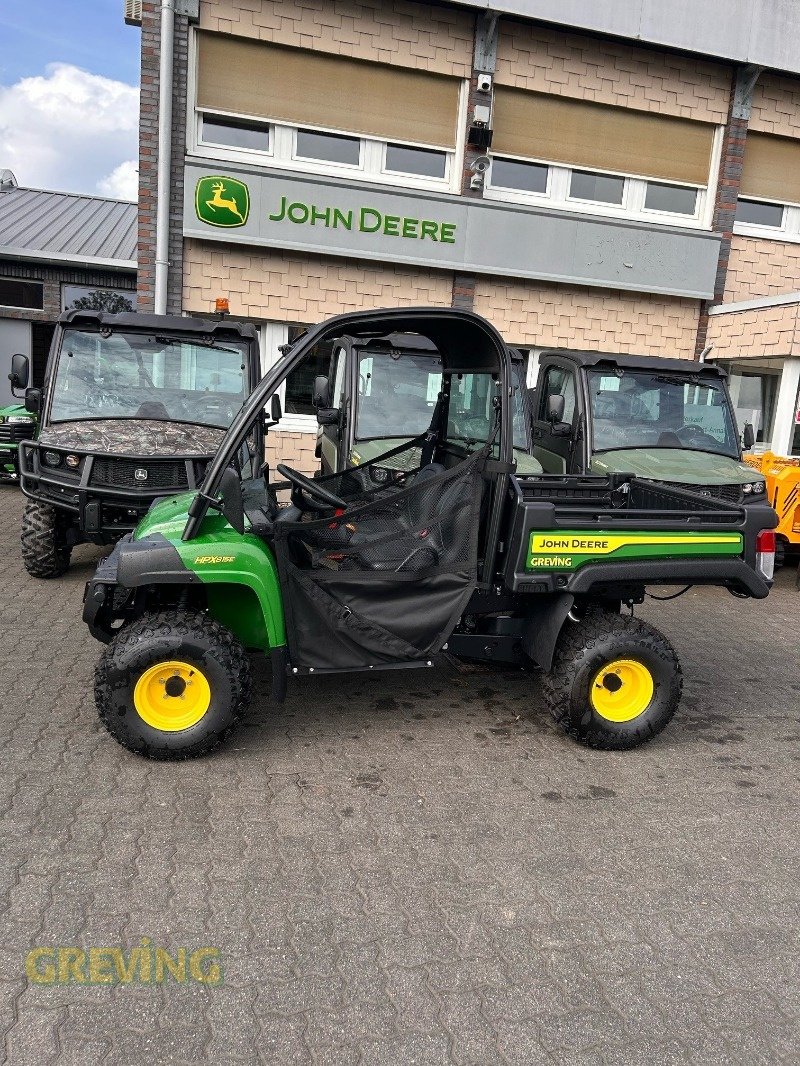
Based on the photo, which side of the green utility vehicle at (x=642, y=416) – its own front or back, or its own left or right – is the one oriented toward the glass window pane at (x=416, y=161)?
back

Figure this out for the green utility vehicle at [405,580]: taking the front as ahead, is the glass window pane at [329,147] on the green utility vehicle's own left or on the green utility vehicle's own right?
on the green utility vehicle's own right

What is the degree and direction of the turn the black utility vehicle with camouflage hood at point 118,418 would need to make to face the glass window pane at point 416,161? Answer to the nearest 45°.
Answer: approximately 135° to its left

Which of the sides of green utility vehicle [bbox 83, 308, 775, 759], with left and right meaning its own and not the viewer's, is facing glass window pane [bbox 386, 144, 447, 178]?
right

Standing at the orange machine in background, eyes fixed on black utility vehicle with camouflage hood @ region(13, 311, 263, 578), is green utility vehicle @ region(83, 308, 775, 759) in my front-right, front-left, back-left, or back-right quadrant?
front-left

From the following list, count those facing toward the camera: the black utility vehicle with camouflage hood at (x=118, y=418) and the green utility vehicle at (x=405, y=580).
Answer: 1

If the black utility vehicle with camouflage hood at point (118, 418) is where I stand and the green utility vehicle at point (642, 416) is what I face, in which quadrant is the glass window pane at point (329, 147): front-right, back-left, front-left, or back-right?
front-left

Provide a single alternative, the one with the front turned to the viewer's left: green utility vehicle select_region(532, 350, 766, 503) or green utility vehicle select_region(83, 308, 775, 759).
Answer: green utility vehicle select_region(83, 308, 775, 759)

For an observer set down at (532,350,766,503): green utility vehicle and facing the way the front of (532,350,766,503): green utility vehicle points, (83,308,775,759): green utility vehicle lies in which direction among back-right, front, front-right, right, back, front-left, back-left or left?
front-right

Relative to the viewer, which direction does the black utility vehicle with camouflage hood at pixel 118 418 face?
toward the camera

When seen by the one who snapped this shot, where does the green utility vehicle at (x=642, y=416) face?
facing the viewer and to the right of the viewer

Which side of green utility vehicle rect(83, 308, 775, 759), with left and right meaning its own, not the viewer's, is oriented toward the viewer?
left

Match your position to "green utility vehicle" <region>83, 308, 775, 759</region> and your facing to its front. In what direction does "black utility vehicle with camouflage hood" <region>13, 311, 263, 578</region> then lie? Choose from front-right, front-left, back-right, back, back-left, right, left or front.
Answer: front-right

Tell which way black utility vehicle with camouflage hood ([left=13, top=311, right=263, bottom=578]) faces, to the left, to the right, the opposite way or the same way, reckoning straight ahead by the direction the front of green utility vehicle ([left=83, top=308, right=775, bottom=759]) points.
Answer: to the left
